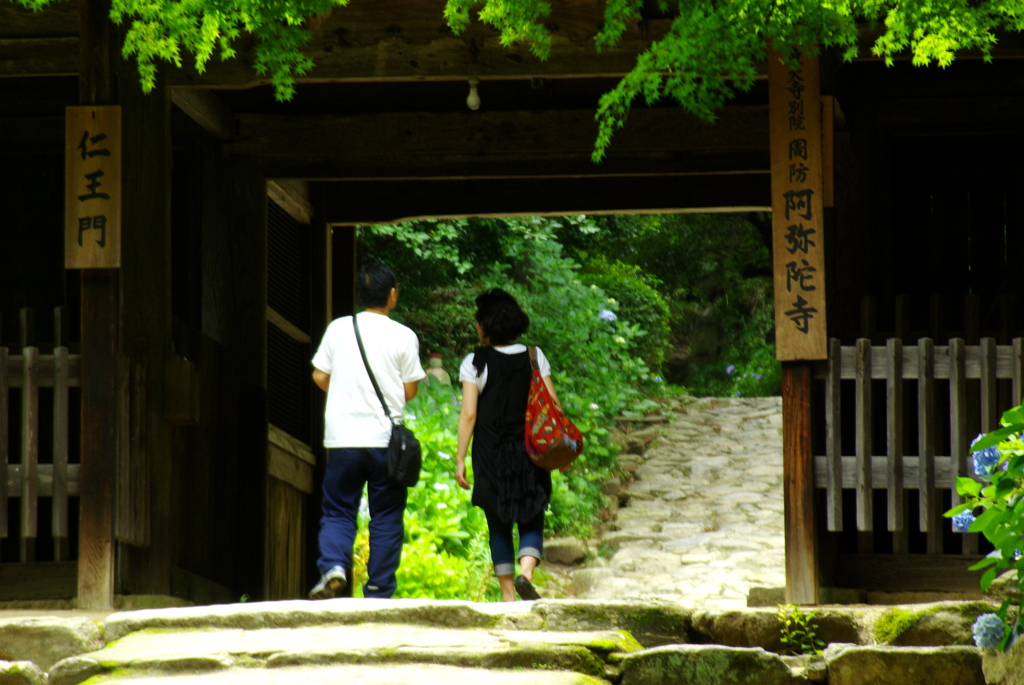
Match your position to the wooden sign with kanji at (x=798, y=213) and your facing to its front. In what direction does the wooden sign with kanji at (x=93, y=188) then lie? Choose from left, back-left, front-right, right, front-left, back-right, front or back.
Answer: right

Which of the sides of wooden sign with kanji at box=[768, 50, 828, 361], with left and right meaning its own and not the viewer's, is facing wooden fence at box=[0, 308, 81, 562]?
right

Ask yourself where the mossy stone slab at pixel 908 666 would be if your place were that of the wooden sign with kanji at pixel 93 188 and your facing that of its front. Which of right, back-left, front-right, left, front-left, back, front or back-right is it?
front-left

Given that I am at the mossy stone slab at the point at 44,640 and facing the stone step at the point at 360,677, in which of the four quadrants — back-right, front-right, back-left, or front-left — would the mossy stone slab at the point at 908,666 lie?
front-left

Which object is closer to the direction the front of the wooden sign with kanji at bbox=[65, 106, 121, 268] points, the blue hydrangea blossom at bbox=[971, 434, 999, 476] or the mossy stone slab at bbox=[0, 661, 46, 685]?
the mossy stone slab

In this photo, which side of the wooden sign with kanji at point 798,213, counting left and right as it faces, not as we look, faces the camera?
front

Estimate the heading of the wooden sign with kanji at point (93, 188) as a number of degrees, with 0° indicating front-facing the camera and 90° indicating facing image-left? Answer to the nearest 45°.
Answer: approximately 0°

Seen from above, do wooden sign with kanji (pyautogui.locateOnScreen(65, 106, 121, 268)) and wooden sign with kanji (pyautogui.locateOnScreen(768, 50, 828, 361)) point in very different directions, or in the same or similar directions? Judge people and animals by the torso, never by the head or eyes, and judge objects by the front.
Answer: same or similar directions

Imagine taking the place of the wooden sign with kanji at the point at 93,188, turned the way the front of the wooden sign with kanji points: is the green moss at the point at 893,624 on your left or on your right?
on your left

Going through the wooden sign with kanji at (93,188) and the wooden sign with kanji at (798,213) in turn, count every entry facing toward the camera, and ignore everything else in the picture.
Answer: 2

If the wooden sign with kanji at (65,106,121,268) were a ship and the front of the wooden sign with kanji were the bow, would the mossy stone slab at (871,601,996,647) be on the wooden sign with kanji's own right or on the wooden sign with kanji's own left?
on the wooden sign with kanji's own left

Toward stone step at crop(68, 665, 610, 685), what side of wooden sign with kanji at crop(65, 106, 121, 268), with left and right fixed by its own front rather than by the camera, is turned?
front

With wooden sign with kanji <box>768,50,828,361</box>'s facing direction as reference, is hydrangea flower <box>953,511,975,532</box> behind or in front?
in front
